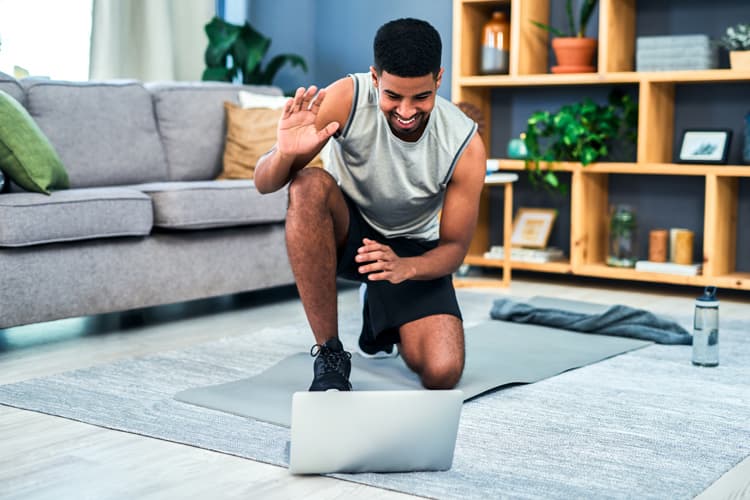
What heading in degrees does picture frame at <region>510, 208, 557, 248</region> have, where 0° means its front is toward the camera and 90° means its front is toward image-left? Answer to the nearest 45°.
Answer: approximately 0°

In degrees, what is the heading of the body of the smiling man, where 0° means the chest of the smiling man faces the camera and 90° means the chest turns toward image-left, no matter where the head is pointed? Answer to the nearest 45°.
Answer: approximately 0°

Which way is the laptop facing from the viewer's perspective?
away from the camera

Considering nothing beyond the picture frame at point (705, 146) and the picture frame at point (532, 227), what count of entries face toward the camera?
2

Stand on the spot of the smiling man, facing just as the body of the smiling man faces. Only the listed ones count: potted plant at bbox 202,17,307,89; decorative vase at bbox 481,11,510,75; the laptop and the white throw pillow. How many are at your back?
3

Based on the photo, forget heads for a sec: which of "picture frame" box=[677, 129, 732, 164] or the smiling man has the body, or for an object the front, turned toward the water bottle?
the picture frame

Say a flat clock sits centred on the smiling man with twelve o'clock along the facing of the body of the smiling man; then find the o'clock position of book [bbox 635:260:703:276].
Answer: The book is roughly at 7 o'clock from the smiling man.

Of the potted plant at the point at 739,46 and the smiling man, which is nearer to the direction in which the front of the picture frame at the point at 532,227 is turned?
the smiling man

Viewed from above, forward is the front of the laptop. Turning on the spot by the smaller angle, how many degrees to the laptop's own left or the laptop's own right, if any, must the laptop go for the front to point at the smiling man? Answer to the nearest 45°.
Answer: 0° — it already faces them

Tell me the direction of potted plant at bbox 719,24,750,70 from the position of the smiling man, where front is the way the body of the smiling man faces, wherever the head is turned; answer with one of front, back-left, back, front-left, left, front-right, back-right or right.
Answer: back-left
